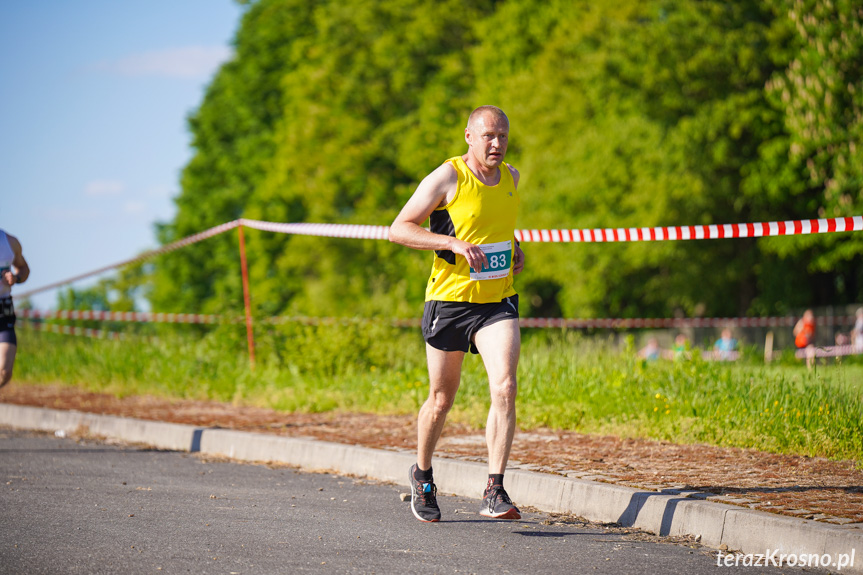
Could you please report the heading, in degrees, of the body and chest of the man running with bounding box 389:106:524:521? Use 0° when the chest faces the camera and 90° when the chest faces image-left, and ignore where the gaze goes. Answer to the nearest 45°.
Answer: approximately 315°

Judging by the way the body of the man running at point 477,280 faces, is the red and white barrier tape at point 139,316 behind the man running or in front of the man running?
behind

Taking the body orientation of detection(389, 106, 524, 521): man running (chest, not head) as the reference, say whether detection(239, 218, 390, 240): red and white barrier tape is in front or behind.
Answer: behind

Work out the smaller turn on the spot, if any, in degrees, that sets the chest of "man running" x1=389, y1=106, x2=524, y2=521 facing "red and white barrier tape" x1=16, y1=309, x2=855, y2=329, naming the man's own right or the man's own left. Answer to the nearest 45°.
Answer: approximately 135° to the man's own left

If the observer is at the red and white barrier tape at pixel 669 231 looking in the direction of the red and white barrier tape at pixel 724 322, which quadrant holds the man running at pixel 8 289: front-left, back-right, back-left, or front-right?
back-left

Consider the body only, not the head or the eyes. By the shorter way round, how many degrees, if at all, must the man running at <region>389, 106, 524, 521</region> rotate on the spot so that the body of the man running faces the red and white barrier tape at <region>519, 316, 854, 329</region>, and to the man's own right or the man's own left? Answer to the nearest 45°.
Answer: approximately 135° to the man's own left
